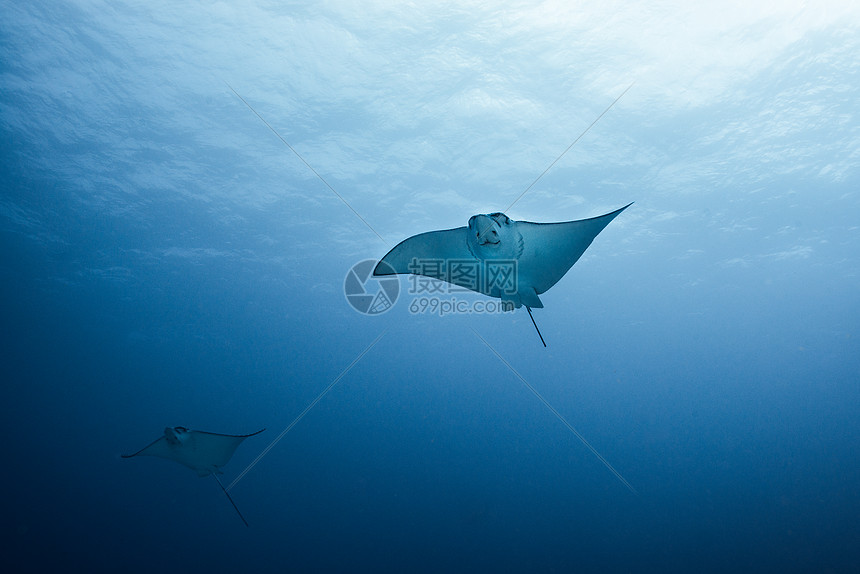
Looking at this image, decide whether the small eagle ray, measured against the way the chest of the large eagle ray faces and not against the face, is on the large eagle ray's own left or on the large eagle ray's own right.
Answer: on the large eagle ray's own right

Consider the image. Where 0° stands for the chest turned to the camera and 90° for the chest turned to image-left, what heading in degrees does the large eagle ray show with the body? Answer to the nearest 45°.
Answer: approximately 0°
